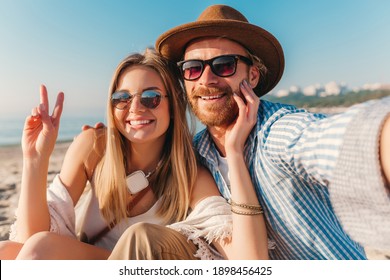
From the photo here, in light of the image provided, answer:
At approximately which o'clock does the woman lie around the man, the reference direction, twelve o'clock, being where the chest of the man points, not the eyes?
The woman is roughly at 2 o'clock from the man.

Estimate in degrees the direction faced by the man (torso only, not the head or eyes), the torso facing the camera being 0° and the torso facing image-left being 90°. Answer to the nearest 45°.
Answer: approximately 45°

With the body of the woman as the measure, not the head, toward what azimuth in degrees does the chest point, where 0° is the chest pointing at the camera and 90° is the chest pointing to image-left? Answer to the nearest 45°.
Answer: approximately 0°

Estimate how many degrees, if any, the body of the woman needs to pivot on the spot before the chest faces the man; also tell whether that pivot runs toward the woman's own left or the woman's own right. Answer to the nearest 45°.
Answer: approximately 45° to the woman's own left
